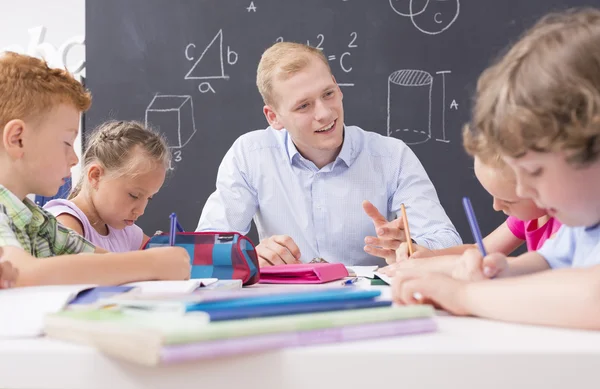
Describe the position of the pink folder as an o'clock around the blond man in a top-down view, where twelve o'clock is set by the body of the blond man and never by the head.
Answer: The pink folder is roughly at 12 o'clock from the blond man.

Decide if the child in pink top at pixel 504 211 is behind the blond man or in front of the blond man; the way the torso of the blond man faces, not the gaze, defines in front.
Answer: in front

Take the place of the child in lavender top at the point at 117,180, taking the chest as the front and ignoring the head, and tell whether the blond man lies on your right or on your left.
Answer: on your left

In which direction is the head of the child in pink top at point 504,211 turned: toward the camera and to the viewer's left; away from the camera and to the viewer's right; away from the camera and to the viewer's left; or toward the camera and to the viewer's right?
toward the camera and to the viewer's left

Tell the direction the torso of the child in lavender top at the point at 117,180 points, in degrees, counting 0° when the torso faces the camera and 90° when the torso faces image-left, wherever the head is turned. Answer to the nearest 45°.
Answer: approximately 315°

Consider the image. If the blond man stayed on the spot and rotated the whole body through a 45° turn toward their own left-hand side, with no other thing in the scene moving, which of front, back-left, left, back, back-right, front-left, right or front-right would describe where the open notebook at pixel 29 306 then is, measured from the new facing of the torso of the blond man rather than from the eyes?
front-right

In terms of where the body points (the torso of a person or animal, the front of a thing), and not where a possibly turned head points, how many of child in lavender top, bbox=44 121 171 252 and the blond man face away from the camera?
0

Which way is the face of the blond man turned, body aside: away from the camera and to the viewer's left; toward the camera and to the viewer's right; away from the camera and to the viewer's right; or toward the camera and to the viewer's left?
toward the camera and to the viewer's right

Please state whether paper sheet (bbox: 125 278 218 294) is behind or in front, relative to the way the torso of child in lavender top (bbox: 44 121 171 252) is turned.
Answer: in front

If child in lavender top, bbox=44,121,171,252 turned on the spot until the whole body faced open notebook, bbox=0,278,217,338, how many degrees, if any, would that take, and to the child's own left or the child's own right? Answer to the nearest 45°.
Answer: approximately 45° to the child's own right

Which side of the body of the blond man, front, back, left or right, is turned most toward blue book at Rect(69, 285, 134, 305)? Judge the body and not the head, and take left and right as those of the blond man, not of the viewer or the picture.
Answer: front

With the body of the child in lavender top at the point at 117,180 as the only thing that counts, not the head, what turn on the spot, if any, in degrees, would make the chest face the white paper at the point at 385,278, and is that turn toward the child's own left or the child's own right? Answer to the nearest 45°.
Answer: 0° — they already face it

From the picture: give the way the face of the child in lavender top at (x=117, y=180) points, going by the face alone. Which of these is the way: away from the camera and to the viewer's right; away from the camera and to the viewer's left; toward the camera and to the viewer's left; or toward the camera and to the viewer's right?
toward the camera and to the viewer's right

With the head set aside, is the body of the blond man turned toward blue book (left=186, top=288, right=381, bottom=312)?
yes
